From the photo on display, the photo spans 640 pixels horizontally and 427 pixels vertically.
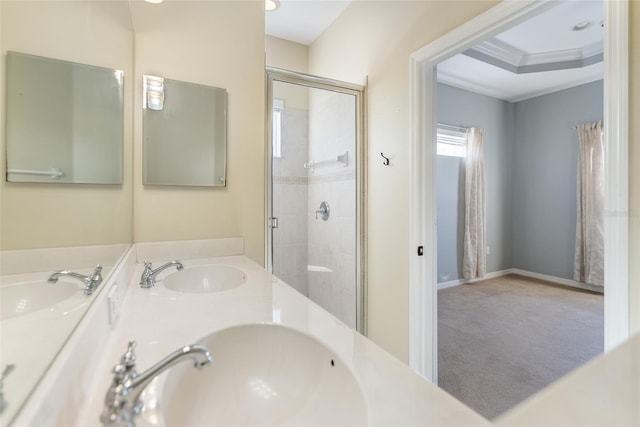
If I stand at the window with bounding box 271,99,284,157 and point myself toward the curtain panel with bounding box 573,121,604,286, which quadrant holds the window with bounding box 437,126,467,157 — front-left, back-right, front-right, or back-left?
front-left

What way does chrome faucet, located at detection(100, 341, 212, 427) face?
to the viewer's right

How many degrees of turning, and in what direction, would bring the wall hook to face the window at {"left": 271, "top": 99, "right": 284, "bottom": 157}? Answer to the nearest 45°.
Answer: approximately 90° to its right

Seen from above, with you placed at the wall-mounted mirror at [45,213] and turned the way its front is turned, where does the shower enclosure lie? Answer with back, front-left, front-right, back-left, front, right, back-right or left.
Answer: front-left

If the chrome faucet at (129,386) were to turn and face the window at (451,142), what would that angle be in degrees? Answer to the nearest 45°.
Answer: approximately 45° to its left

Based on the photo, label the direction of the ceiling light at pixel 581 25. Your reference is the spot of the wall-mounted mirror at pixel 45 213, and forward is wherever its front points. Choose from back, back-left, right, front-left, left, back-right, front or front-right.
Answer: front

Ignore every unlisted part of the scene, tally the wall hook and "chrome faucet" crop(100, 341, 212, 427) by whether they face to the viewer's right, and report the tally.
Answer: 1

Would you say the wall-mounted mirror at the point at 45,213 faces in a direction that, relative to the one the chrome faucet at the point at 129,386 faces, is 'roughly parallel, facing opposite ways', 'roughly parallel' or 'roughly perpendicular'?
roughly parallel

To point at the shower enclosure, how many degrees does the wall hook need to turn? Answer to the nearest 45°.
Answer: approximately 90° to its right

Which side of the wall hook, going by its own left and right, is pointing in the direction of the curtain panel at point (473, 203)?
back

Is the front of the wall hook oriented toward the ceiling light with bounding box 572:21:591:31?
no

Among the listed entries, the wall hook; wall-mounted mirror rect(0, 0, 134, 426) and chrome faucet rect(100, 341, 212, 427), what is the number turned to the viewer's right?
2

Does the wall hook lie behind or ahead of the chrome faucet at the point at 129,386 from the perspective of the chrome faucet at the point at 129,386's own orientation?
ahead

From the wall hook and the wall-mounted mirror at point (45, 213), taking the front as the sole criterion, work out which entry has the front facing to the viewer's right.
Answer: the wall-mounted mirror

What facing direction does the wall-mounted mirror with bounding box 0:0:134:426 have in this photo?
to the viewer's right

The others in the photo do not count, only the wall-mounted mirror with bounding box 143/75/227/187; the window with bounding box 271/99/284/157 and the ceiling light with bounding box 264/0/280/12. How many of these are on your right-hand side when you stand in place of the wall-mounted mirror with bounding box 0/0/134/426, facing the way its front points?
0

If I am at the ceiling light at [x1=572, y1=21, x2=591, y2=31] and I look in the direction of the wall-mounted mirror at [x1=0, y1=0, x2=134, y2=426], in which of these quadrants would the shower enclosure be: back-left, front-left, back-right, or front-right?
front-right

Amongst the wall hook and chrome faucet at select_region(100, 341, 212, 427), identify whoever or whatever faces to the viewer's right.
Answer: the chrome faucet
